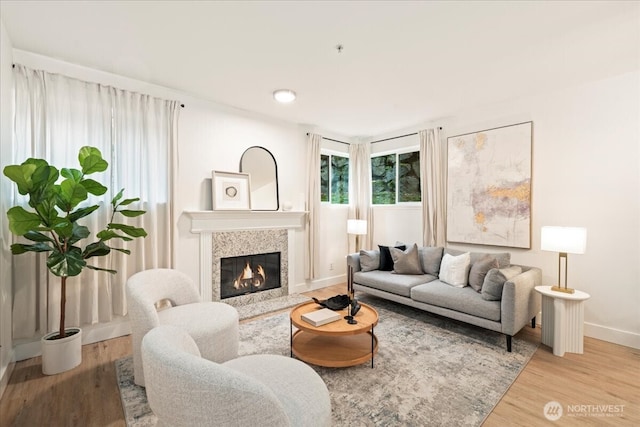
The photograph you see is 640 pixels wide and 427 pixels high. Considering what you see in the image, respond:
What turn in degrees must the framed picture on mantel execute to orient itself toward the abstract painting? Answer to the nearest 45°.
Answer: approximately 45° to its left

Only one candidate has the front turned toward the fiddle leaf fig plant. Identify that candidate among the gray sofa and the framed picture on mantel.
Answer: the gray sofa

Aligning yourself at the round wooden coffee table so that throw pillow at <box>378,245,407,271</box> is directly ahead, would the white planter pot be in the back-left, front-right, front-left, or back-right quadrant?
back-left

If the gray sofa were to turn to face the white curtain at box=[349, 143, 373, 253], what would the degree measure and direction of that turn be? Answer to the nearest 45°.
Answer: approximately 90° to its right

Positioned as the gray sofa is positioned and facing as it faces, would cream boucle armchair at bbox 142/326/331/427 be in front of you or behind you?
in front

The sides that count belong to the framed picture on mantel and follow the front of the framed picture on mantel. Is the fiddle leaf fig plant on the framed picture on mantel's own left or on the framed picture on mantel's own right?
on the framed picture on mantel's own right

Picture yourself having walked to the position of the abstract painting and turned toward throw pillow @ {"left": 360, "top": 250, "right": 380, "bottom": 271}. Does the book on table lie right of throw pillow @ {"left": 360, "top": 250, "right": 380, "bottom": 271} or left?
left

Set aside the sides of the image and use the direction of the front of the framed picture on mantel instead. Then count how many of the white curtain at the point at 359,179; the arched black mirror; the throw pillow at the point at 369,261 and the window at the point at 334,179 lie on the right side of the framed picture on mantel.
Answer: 0

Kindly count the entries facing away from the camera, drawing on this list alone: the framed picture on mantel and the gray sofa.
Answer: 0

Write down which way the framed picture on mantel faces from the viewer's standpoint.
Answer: facing the viewer and to the right of the viewer

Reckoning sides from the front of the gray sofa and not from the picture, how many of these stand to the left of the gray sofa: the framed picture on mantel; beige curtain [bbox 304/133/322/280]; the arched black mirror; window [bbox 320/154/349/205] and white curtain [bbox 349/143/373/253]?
0

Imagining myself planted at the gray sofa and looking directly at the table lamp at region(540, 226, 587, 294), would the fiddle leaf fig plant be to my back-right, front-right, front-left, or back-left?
back-right

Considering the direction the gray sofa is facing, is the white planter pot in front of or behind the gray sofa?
in front

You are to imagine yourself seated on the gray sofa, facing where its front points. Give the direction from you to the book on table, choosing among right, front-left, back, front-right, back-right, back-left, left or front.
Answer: front

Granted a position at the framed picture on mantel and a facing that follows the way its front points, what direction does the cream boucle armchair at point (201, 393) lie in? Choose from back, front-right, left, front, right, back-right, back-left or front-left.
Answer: front-right

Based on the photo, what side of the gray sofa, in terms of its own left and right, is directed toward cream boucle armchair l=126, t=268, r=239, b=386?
front

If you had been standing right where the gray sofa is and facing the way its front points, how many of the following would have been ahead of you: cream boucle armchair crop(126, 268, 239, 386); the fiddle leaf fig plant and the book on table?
3

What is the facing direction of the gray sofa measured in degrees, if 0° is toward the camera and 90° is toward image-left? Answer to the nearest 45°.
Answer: approximately 45°
